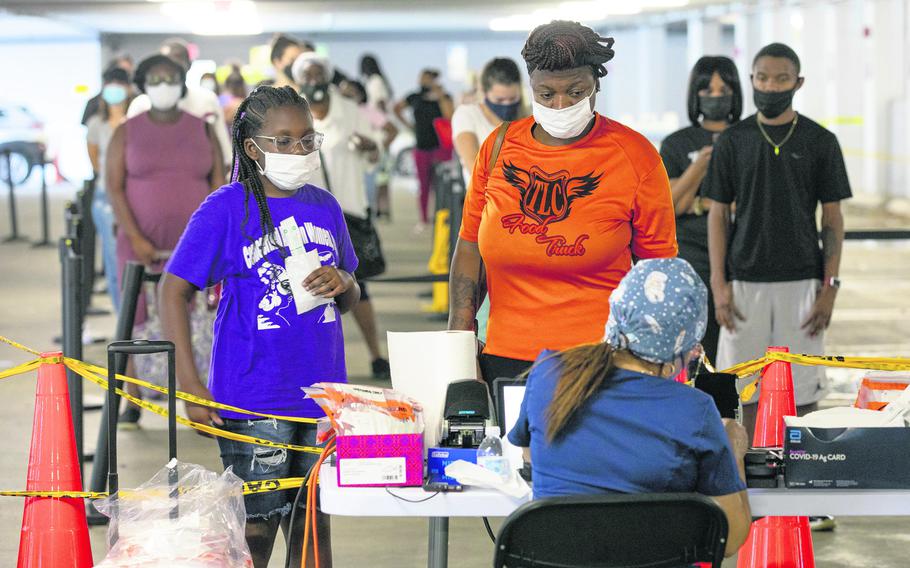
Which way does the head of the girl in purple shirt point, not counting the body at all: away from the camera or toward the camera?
toward the camera

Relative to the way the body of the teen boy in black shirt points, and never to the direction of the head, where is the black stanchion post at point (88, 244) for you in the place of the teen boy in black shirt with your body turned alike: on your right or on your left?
on your right

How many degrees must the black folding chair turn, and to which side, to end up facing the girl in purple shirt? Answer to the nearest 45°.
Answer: approximately 45° to its left

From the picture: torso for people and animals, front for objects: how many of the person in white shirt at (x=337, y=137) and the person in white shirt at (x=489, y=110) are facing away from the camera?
0

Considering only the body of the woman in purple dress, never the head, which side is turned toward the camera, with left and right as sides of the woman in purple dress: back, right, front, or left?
front

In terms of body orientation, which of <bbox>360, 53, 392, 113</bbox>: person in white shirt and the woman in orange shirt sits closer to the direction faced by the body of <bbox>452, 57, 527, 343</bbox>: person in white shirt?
the woman in orange shirt

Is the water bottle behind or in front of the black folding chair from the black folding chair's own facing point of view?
in front

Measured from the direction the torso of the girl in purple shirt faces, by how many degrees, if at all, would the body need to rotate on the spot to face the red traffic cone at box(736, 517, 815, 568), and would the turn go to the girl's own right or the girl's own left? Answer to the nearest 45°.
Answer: approximately 45° to the girl's own left

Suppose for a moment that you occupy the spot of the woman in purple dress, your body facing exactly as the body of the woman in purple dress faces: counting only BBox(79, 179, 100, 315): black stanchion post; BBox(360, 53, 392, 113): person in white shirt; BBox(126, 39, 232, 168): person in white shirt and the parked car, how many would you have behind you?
4

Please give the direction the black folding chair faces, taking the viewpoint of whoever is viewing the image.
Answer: facing away from the viewer

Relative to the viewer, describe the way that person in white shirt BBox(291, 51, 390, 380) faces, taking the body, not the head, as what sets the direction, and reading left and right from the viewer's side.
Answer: facing the viewer

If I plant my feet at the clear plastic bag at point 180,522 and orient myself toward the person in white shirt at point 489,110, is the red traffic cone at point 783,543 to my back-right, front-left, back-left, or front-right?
front-right

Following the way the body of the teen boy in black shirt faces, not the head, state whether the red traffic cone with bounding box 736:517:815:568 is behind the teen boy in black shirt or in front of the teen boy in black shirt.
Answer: in front

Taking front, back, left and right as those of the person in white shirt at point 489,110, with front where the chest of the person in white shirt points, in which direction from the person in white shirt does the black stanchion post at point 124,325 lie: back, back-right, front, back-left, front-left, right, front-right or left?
right

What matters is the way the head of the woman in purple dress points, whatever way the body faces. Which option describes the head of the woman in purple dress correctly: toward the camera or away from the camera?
toward the camera

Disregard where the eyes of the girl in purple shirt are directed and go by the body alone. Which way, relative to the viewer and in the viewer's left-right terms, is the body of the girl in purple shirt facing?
facing the viewer and to the right of the viewer
